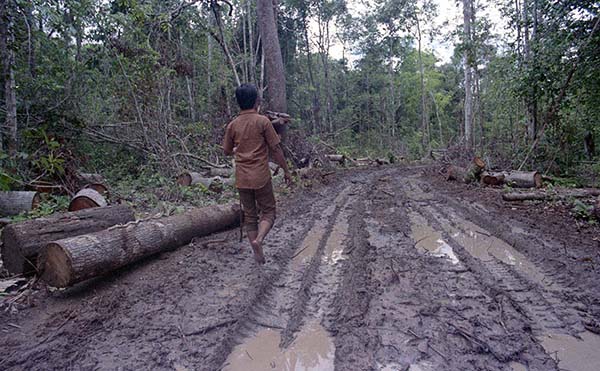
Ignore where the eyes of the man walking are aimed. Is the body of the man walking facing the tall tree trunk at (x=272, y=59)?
yes

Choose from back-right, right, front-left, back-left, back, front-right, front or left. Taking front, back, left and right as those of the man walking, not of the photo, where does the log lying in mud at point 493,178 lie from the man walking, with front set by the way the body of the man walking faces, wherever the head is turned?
front-right

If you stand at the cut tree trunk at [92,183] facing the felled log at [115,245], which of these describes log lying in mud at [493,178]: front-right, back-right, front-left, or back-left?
front-left

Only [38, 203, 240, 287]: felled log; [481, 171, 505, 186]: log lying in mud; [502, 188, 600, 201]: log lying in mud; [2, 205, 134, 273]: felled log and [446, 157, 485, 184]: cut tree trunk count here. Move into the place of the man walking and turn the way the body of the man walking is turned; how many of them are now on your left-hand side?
2

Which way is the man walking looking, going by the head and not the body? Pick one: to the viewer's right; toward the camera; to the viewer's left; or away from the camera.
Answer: away from the camera

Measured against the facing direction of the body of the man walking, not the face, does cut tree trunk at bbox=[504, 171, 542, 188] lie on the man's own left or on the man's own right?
on the man's own right

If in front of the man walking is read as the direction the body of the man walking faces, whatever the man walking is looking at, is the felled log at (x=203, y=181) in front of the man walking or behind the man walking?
in front

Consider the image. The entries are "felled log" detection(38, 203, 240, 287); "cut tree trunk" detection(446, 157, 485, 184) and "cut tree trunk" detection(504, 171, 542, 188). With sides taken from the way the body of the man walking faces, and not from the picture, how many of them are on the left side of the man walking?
1

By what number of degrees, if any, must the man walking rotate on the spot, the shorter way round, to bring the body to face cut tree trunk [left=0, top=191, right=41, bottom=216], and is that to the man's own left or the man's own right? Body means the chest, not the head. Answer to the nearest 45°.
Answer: approximately 45° to the man's own left

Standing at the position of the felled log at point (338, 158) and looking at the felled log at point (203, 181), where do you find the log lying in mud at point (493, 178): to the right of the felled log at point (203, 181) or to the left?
left

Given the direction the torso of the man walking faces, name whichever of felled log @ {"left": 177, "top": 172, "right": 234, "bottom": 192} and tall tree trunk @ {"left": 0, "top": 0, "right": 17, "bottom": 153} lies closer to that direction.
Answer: the felled log

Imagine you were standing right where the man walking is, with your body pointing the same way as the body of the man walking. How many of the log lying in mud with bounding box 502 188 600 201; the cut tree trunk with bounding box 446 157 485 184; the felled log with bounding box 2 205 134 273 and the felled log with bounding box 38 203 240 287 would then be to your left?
2

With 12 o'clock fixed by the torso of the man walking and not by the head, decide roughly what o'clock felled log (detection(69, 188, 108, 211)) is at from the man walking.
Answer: The felled log is roughly at 10 o'clock from the man walking.

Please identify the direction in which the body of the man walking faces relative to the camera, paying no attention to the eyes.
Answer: away from the camera

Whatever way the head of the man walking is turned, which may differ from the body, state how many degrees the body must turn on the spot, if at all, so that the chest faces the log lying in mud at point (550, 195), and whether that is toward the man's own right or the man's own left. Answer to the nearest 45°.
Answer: approximately 45° to the man's own right

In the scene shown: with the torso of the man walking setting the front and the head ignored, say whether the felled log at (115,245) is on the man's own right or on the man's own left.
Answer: on the man's own left

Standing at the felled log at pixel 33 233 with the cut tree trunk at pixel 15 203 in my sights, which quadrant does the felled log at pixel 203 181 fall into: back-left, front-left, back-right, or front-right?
front-right

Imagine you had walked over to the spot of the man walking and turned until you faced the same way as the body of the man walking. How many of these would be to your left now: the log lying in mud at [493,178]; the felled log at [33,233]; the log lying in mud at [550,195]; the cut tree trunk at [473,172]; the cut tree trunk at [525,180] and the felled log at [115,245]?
2

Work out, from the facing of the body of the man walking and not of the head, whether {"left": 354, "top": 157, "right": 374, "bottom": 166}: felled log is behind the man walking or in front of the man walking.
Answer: in front
